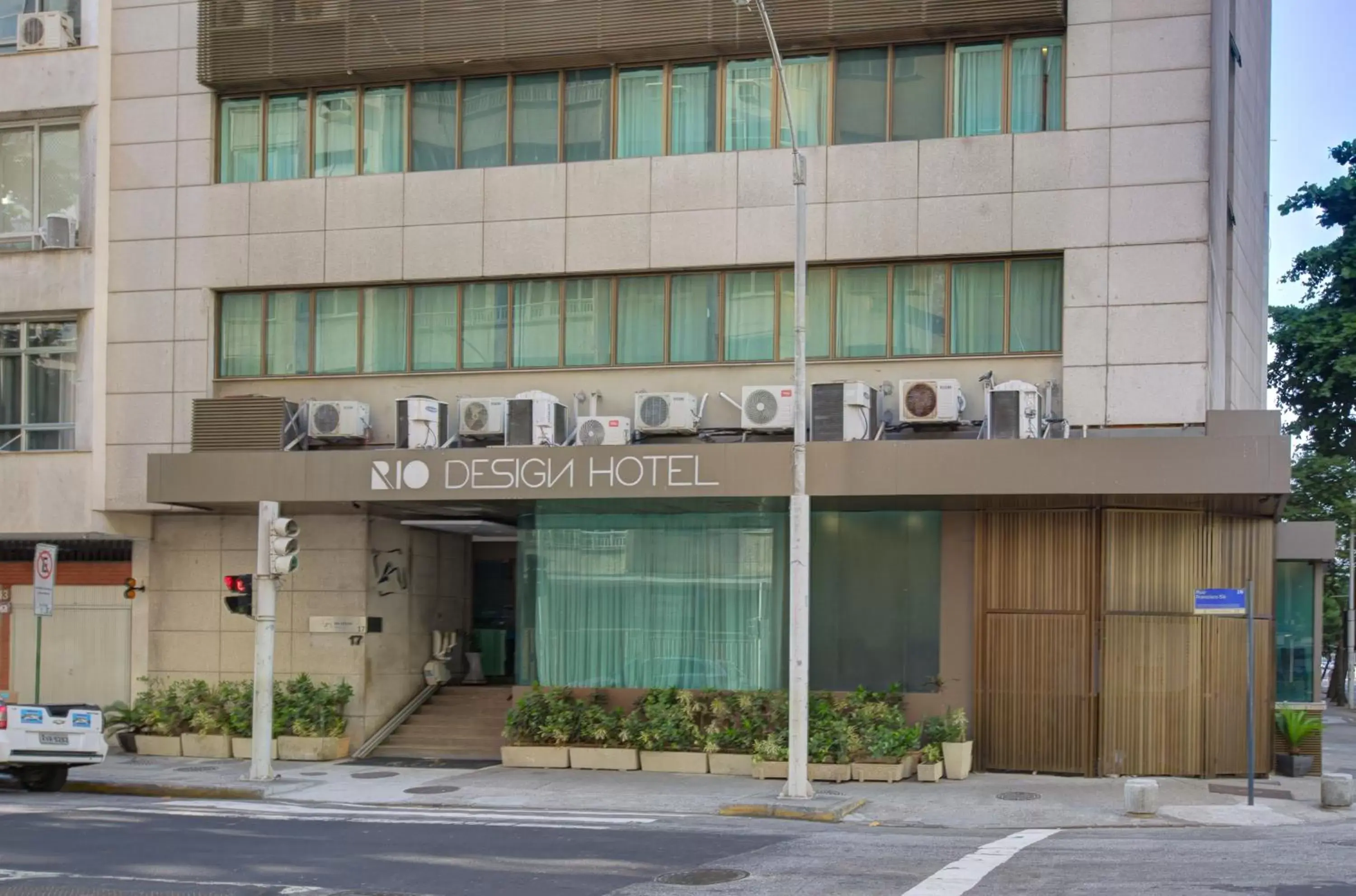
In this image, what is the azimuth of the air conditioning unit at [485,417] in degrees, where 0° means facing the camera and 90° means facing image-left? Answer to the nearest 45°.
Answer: approximately 0°

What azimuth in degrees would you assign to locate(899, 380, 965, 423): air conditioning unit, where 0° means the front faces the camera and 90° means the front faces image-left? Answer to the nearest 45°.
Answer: approximately 0°

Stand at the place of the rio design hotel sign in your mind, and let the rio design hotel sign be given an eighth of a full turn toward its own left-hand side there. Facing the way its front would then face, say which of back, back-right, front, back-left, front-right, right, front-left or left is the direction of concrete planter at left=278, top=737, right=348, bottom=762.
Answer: back
